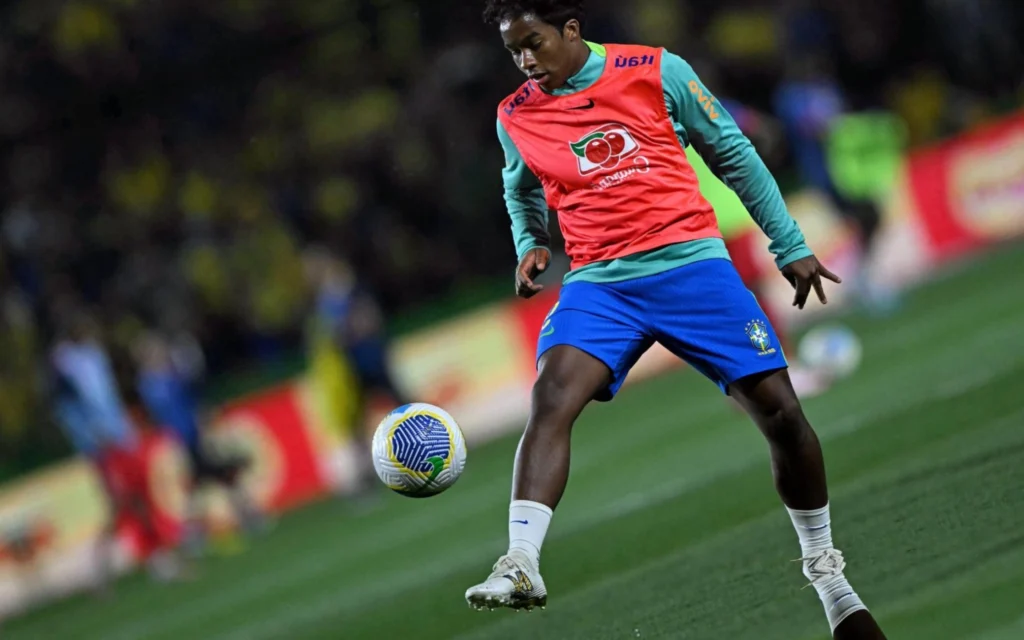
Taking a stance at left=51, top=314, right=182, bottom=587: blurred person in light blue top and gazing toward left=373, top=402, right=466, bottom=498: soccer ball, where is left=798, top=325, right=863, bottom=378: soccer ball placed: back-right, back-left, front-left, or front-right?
front-left

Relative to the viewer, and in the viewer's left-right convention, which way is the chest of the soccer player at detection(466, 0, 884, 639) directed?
facing the viewer and to the left of the viewer

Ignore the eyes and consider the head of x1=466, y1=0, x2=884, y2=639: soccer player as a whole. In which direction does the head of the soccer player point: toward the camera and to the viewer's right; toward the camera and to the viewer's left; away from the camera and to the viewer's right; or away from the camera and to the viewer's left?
toward the camera and to the viewer's left

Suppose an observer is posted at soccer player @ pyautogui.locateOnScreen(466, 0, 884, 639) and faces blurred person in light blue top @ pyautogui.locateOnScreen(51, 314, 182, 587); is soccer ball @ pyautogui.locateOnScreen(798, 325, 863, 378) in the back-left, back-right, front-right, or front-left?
front-right

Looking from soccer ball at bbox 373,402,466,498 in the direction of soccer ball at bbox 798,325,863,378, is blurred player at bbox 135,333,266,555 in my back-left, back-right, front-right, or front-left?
front-left

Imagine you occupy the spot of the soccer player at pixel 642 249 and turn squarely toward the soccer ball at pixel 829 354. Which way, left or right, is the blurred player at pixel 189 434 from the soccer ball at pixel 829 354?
left

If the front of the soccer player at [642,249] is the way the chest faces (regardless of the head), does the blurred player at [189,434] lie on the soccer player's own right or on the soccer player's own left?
on the soccer player's own right

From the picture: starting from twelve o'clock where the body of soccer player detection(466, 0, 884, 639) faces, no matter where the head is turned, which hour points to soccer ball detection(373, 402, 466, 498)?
The soccer ball is roughly at 2 o'clock from the soccer player.

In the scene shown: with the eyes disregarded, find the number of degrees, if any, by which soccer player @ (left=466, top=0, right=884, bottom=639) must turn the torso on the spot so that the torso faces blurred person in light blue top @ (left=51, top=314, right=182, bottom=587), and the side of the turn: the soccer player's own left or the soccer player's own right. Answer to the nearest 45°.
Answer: approximately 90° to the soccer player's own right
